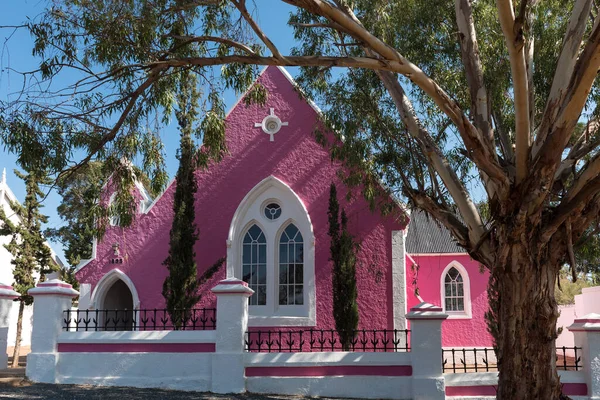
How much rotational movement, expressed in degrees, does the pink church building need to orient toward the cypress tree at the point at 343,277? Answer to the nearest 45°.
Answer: approximately 45° to its left

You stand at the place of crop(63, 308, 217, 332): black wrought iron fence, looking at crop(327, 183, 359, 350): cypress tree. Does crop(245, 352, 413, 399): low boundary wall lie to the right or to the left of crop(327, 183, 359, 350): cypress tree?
right

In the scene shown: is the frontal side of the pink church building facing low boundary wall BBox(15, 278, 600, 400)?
yes

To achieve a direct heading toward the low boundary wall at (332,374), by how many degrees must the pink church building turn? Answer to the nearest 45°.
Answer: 0° — it already faces it

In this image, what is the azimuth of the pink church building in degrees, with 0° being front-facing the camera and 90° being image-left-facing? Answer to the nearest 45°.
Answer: approximately 0°

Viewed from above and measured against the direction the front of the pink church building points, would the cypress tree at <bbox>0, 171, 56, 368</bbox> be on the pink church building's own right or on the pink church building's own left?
on the pink church building's own right
